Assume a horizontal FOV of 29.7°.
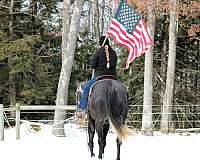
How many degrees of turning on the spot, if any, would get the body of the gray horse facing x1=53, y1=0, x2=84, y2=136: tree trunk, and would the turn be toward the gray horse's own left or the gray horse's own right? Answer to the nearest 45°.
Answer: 0° — it already faces it

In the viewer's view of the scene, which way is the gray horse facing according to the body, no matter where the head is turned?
away from the camera

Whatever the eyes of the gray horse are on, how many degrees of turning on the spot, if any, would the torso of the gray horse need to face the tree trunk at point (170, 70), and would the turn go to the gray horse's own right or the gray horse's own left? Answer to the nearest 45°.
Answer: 0° — it already faces it

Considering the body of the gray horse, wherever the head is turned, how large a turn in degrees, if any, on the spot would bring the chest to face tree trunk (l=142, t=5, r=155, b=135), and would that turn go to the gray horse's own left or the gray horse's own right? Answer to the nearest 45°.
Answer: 0° — it already faces it
